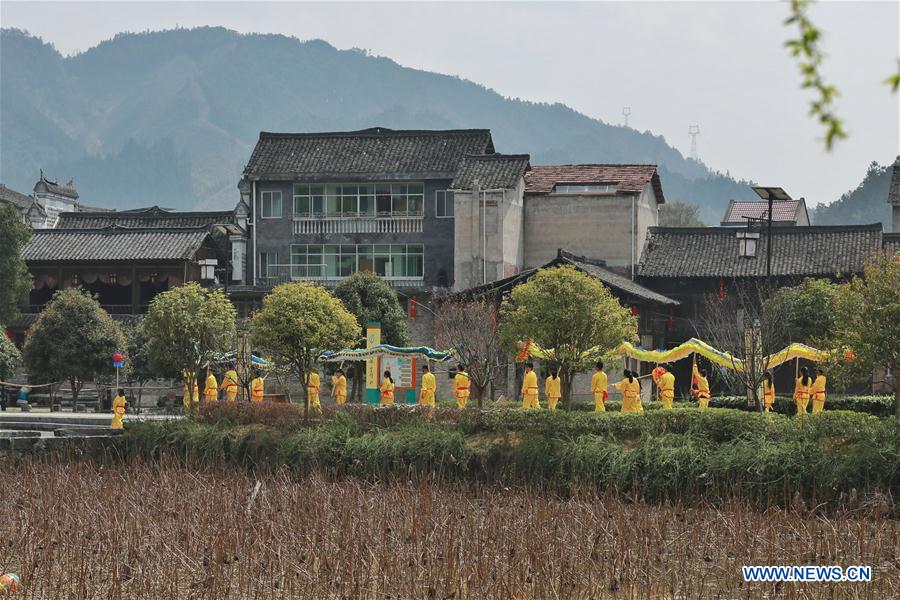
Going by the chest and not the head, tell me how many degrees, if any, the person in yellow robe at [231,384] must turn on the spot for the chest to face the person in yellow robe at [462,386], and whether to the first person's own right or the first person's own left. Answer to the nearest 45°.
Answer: approximately 135° to the first person's own left

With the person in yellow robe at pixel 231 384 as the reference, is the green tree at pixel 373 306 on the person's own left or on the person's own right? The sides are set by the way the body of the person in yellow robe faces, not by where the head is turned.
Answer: on the person's own right

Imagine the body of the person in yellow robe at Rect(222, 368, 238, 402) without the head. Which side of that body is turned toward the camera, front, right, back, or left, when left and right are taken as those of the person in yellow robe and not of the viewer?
left

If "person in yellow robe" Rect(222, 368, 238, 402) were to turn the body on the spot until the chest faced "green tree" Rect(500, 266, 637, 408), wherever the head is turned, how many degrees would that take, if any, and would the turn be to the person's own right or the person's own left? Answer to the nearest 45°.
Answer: approximately 135° to the person's own left

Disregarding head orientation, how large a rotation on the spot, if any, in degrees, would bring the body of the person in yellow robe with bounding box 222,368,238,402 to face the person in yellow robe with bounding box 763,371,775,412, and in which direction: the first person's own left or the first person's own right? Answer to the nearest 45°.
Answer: approximately 135° to the first person's own left
